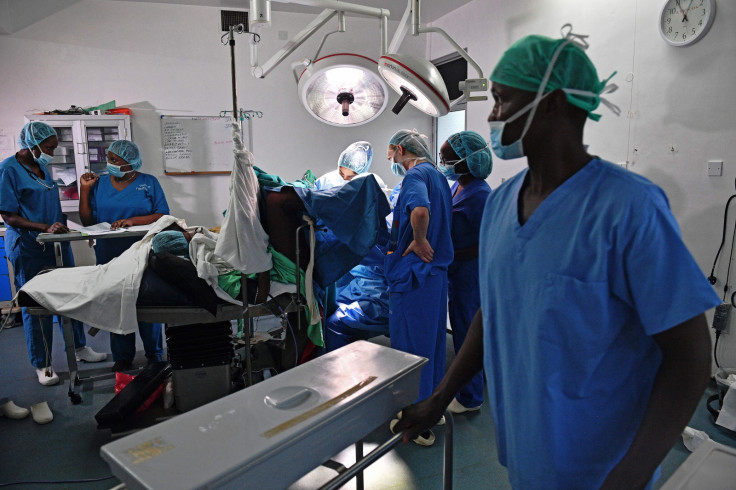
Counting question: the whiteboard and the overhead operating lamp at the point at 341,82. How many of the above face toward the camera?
2

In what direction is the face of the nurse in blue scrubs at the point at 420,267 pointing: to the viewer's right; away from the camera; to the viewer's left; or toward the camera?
to the viewer's left

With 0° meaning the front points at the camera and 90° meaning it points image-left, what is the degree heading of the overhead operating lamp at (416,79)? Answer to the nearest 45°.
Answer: approximately 45°

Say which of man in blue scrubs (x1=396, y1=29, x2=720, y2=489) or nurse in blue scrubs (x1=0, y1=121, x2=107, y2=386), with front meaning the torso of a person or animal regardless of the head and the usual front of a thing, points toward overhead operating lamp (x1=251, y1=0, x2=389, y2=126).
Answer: the nurse in blue scrubs

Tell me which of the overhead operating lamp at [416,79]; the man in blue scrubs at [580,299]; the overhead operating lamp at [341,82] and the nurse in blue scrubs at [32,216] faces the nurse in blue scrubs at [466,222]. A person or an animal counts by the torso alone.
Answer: the nurse in blue scrubs at [32,216]

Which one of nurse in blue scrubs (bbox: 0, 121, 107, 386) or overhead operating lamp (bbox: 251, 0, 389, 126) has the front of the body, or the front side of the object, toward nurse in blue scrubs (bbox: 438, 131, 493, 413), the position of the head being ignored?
nurse in blue scrubs (bbox: 0, 121, 107, 386)

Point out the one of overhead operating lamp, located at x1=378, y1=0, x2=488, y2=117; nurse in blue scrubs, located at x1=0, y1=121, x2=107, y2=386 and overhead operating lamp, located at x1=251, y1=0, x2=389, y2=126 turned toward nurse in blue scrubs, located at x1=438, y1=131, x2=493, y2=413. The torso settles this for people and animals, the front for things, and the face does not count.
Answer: nurse in blue scrubs, located at x1=0, y1=121, x2=107, y2=386

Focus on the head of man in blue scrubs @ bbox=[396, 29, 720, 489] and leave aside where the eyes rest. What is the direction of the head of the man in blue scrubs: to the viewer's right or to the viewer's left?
to the viewer's left

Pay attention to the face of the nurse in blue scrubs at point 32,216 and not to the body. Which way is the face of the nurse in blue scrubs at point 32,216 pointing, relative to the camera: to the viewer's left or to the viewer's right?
to the viewer's right
